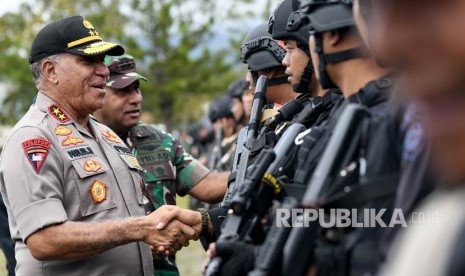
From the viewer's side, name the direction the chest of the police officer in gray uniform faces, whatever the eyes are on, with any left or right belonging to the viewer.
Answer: facing the viewer and to the right of the viewer

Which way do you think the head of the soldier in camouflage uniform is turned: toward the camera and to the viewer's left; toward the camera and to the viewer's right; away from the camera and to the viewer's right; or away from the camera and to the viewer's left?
toward the camera and to the viewer's right

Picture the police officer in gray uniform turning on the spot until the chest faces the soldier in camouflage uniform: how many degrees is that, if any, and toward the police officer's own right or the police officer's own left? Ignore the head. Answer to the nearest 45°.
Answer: approximately 90° to the police officer's own left

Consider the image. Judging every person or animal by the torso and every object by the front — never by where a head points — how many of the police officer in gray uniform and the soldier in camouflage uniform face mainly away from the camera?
0

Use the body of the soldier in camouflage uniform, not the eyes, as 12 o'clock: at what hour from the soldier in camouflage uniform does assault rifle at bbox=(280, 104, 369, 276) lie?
The assault rifle is roughly at 1 o'clock from the soldier in camouflage uniform.

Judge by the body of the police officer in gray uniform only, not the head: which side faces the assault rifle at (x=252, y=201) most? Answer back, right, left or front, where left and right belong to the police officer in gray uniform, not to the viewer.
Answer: front

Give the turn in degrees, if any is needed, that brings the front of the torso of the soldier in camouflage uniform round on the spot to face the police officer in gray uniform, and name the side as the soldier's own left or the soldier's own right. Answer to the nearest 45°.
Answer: approximately 90° to the soldier's own right

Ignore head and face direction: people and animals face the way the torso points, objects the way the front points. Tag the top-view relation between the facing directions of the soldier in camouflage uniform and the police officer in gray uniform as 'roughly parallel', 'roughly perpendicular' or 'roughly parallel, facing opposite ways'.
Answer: roughly parallel

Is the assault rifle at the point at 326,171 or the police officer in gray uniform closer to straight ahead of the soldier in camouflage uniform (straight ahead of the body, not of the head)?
the assault rifle
